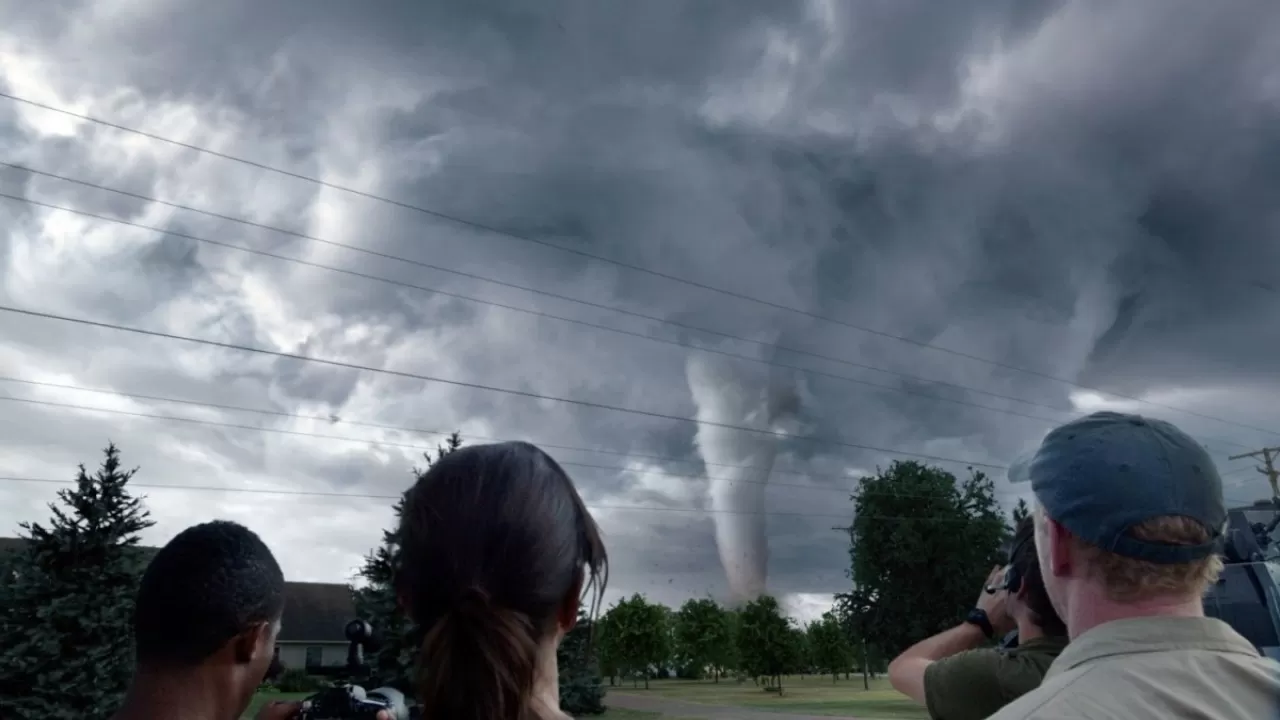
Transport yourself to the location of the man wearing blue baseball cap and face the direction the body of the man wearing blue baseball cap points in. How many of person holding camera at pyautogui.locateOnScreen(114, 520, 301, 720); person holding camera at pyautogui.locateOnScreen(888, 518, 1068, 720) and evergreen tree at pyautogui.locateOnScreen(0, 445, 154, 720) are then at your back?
0

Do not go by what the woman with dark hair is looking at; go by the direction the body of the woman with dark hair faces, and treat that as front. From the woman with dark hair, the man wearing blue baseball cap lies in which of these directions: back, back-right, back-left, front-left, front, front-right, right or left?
front-right

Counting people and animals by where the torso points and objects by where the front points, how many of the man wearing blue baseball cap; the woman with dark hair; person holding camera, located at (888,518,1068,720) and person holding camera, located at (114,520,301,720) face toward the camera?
0

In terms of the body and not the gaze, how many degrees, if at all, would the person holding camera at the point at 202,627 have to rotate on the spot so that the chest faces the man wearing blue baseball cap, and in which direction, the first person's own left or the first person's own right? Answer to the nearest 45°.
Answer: approximately 90° to the first person's own right

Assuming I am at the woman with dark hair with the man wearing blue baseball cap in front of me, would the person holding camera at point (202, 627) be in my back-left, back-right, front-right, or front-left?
back-left

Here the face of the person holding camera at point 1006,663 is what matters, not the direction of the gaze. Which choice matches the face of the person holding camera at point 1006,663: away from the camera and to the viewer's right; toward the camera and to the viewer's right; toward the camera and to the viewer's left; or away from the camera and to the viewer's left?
away from the camera and to the viewer's left

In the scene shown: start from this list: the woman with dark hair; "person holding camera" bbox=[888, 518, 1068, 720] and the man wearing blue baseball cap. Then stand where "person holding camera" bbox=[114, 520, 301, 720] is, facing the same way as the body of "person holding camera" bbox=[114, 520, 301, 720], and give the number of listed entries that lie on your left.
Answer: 0

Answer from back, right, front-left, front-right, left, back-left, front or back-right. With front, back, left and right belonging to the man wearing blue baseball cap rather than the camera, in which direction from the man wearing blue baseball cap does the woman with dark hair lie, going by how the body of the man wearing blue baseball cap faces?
left

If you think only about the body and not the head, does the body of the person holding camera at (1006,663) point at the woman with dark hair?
no

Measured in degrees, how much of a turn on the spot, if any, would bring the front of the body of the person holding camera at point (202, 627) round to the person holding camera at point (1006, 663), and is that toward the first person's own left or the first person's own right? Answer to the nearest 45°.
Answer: approximately 45° to the first person's own right

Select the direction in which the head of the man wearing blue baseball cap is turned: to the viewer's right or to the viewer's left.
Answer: to the viewer's left

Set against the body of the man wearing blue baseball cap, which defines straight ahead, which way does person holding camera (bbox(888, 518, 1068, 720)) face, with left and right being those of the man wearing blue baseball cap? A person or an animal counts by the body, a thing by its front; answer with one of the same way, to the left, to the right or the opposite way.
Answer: the same way

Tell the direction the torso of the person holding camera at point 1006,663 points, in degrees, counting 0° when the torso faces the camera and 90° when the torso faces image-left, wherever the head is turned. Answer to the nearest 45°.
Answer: approximately 135°

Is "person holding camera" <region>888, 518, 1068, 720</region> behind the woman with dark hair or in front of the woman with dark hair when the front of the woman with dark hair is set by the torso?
in front

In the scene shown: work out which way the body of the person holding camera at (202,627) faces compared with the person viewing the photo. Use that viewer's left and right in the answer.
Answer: facing away from the viewer and to the right of the viewer

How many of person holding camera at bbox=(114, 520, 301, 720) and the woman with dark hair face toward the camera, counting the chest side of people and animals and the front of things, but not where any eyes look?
0

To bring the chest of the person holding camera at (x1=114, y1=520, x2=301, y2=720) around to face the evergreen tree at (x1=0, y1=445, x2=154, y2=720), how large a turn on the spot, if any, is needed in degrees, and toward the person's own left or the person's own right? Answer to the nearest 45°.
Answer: approximately 45° to the person's own left

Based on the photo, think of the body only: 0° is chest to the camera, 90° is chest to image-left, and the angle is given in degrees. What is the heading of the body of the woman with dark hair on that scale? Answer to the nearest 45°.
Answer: approximately 225°

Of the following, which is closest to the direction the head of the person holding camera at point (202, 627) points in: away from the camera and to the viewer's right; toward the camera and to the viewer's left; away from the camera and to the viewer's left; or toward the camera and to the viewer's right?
away from the camera and to the viewer's right

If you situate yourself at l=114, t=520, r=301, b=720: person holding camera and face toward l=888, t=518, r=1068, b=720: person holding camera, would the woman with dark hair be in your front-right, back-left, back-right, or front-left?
front-right
